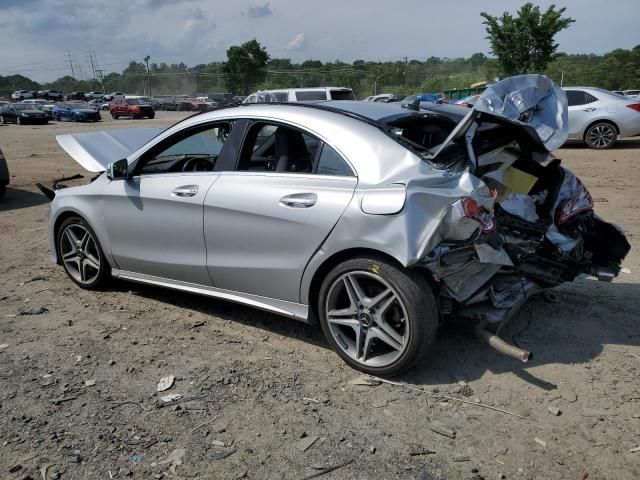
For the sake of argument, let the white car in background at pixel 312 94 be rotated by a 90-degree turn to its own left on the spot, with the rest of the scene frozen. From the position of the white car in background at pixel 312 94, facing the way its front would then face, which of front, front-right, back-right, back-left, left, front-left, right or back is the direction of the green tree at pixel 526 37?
back-left

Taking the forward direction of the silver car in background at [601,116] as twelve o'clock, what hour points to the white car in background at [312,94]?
The white car in background is roughly at 12 o'clock from the silver car in background.

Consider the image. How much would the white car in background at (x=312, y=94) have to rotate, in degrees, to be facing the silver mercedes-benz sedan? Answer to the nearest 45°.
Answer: approximately 90° to its left

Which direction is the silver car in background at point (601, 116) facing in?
to the viewer's left

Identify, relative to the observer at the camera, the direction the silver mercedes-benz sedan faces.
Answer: facing away from the viewer and to the left of the viewer

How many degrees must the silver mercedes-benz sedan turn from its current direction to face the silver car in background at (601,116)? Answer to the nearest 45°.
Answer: approximately 90° to its right

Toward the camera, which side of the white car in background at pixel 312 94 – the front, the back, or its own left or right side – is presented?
left

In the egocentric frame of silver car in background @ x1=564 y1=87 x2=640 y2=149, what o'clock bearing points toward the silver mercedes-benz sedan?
The silver mercedes-benz sedan is roughly at 9 o'clock from the silver car in background.

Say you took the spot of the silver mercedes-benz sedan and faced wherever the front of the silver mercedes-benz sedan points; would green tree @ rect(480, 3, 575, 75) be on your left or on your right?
on your right

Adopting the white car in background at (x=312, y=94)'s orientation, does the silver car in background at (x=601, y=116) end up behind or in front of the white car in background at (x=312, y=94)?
behind

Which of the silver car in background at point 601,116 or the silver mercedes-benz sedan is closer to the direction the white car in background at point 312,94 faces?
the silver mercedes-benz sedan

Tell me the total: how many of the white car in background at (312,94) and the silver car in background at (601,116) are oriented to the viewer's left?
2

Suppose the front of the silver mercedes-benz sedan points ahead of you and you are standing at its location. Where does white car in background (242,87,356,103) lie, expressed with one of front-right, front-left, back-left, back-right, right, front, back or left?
front-right
